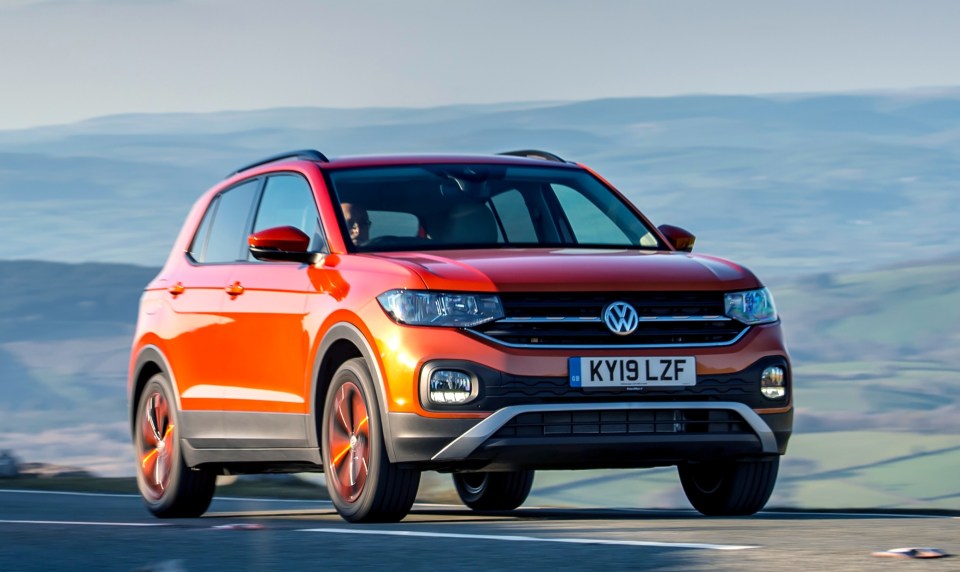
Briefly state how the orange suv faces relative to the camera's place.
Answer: facing the viewer and to the right of the viewer
